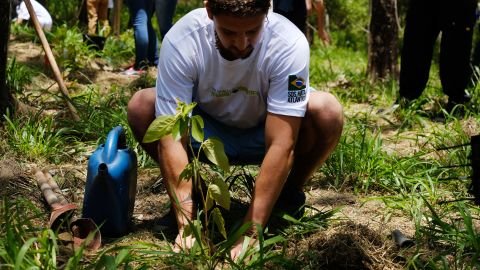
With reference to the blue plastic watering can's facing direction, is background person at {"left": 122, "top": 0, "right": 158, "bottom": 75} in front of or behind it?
behind

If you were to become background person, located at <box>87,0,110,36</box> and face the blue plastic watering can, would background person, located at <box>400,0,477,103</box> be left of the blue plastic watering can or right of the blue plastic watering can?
left

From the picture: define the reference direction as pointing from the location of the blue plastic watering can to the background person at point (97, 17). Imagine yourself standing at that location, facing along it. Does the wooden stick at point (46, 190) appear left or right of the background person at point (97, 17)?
left

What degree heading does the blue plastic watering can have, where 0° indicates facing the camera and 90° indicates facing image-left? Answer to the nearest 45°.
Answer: approximately 45°

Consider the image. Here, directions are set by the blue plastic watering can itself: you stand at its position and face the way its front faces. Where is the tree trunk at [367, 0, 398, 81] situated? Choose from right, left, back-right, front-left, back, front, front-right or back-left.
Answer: back

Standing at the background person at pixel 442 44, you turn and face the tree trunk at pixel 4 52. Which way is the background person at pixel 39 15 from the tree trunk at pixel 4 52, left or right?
right

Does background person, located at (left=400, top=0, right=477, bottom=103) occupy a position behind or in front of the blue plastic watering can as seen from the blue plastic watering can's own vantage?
behind
